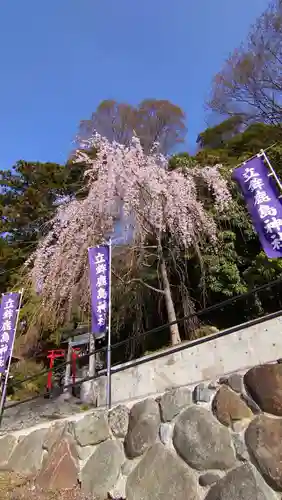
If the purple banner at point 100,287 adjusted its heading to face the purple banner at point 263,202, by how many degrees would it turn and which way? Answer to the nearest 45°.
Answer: approximately 45° to its left

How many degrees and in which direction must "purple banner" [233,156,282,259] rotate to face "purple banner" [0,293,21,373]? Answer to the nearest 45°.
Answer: approximately 90° to its right

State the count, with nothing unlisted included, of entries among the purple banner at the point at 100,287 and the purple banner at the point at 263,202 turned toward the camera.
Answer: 2

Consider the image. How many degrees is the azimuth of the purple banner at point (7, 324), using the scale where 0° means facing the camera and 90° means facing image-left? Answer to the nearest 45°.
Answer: approximately 0°

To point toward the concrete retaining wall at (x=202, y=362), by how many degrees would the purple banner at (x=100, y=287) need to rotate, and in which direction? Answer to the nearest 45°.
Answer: approximately 135° to its left

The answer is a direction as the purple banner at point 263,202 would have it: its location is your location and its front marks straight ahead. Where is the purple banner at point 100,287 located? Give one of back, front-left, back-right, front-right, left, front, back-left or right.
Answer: right

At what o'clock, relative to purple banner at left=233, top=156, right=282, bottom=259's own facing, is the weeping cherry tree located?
The weeping cherry tree is roughly at 4 o'clock from the purple banner.
